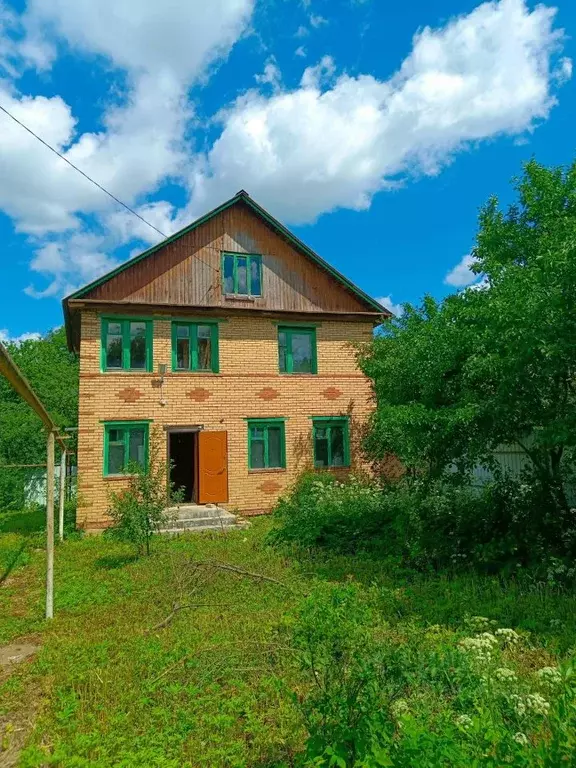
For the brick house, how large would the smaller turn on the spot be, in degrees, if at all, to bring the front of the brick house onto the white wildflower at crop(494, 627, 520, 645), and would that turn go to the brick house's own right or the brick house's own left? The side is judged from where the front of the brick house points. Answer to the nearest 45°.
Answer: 0° — it already faces it

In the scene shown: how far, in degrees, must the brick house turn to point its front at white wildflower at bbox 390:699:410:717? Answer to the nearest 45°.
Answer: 0° — it already faces it

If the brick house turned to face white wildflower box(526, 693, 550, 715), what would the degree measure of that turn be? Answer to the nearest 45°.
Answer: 0° — it already faces it

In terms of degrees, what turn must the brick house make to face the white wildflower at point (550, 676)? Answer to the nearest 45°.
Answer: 0° — it already faces it

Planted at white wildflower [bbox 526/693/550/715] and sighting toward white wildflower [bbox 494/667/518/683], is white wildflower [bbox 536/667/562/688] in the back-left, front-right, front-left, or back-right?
front-right

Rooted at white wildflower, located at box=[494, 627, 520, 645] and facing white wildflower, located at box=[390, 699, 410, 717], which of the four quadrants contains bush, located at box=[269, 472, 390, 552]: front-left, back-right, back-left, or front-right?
back-right

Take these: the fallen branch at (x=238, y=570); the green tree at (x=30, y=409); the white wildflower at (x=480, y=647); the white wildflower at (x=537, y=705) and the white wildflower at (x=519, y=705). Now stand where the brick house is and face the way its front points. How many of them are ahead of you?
4

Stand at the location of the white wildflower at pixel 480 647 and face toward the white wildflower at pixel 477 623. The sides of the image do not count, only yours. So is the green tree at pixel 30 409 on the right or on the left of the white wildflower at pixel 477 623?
left

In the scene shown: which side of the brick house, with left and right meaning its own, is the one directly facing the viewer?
front

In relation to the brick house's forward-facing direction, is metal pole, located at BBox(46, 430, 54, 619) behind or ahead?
ahead

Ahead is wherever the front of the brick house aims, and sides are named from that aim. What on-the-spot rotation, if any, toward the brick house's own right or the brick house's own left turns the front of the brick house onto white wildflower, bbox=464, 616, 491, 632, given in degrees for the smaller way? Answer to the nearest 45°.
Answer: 0° — it already faces it

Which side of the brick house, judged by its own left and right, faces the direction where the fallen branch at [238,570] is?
front

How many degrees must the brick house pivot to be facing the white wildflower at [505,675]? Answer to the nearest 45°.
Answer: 0° — it already faces it
